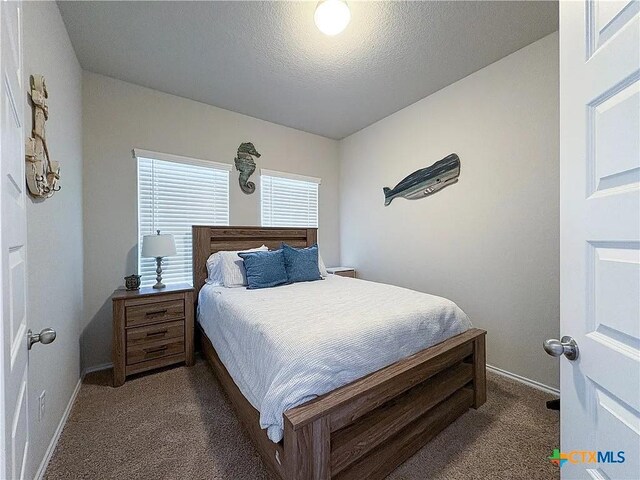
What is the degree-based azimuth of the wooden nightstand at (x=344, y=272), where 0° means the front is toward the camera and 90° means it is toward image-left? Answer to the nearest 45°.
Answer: approximately 315°

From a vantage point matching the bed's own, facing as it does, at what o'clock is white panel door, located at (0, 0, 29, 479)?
The white panel door is roughly at 3 o'clock from the bed.

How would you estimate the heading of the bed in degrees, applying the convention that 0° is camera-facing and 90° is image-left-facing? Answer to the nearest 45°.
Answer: approximately 315°

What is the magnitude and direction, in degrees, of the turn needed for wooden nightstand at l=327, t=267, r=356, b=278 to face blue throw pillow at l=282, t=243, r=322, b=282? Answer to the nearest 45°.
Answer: approximately 90° to its right

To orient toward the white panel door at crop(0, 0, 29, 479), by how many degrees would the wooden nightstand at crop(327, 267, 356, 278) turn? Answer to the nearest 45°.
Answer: approximately 45° to its right

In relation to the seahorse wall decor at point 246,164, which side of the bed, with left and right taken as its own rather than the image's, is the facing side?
back

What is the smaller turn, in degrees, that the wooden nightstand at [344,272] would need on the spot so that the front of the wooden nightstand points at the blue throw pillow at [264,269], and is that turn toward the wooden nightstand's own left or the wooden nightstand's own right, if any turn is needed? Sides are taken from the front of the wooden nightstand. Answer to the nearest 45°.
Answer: approximately 90° to the wooden nightstand's own right

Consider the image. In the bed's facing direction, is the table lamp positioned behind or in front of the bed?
behind

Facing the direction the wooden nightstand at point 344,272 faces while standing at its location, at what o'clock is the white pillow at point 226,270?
The white pillow is roughly at 3 o'clock from the wooden nightstand.
